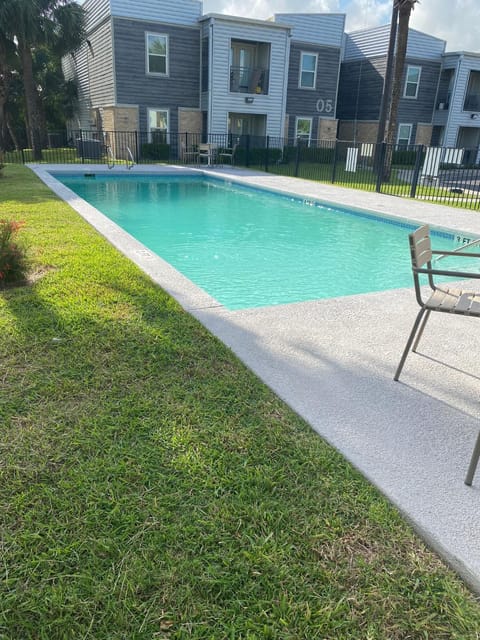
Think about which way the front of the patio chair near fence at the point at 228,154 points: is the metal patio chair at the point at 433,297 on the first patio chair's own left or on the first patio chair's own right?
on the first patio chair's own left
